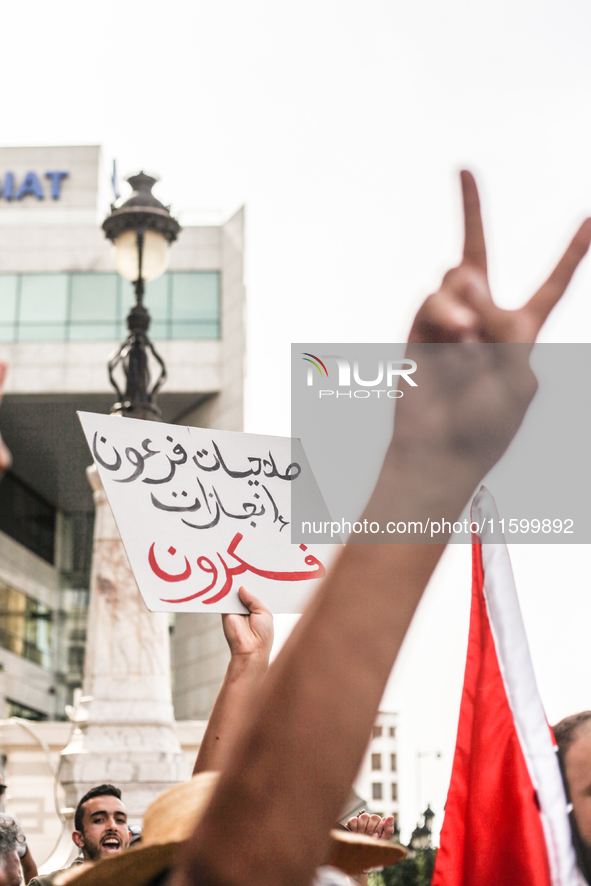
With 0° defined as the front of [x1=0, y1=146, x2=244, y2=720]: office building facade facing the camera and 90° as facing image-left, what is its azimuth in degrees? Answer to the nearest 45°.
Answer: approximately 0°

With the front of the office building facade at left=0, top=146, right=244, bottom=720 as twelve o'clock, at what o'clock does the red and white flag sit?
The red and white flag is roughly at 12 o'clock from the office building facade.
